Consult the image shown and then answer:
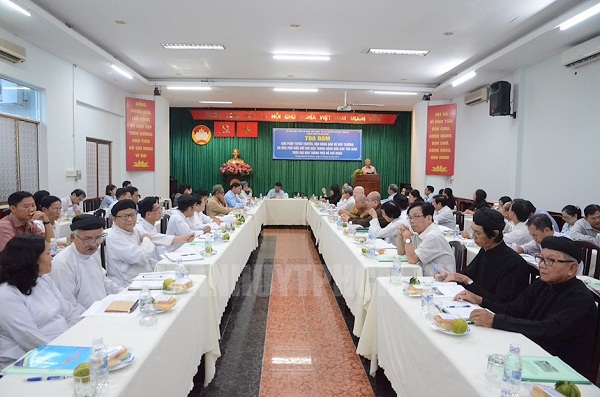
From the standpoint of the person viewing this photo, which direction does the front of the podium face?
facing the viewer

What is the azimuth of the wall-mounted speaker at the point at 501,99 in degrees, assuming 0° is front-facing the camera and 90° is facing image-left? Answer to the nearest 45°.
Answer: approximately 45°

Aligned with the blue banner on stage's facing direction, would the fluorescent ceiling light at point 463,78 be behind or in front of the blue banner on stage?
in front

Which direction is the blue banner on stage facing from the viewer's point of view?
toward the camera

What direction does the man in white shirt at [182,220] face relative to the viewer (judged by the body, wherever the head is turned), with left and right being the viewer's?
facing to the right of the viewer

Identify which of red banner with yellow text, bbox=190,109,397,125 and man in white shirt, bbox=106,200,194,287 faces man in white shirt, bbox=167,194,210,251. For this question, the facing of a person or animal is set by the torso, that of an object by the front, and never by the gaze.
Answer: the red banner with yellow text

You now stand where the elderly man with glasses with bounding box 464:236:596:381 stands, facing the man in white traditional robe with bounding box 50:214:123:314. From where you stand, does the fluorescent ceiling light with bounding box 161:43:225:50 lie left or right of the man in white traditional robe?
right

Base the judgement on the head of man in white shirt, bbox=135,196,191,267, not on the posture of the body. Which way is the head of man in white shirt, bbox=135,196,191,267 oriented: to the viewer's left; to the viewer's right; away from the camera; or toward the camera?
to the viewer's right

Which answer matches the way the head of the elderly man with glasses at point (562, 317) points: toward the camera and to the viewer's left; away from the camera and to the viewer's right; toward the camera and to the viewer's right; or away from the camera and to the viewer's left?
toward the camera and to the viewer's left

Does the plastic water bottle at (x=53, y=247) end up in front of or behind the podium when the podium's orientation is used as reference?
in front

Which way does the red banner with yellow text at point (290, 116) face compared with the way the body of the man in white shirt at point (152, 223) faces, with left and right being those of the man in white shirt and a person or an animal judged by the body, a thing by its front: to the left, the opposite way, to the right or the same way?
to the right

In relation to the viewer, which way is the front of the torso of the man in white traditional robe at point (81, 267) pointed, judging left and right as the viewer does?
facing the viewer and to the right of the viewer

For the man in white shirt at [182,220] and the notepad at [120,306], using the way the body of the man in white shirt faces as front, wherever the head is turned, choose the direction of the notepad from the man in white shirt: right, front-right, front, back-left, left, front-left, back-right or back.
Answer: right

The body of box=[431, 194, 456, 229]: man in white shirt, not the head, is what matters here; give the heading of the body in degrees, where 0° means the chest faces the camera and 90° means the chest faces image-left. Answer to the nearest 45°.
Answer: approximately 90°

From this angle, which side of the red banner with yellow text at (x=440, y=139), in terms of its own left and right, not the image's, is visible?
front

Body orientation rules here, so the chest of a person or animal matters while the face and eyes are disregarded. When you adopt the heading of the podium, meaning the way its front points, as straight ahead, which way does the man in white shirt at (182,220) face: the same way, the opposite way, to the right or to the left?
to the left

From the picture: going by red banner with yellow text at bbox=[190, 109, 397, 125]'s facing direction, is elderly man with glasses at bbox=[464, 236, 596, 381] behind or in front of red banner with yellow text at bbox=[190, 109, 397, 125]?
in front

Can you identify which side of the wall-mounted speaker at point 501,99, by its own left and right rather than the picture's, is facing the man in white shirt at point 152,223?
front
